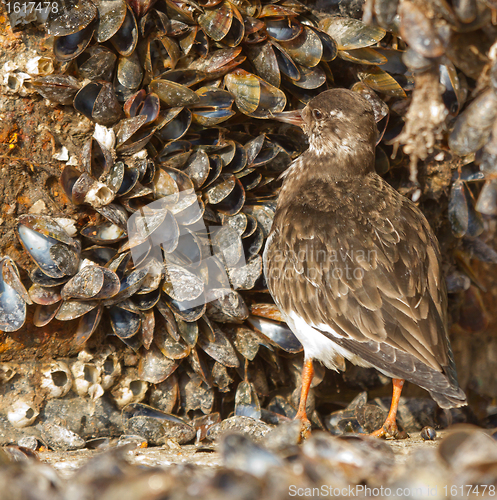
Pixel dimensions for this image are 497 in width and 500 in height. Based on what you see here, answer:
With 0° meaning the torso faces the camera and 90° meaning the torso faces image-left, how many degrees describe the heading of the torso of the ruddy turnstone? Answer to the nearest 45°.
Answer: approximately 135°

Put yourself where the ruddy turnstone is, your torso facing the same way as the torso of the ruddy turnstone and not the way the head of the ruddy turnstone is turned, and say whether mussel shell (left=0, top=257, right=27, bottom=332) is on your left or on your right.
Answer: on your left

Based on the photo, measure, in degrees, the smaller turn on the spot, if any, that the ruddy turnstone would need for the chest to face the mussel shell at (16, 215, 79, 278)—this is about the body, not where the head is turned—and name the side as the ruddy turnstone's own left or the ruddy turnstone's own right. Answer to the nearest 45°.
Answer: approximately 45° to the ruddy turnstone's own left
